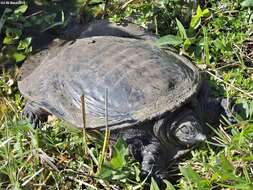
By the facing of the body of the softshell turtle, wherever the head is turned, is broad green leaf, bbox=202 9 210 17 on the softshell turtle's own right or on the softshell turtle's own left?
on the softshell turtle's own left

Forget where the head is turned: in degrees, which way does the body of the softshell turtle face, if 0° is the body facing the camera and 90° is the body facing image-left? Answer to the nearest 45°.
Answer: approximately 315°

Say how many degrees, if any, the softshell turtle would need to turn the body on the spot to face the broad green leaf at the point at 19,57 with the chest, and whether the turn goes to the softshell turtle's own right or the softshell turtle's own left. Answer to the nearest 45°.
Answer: approximately 180°

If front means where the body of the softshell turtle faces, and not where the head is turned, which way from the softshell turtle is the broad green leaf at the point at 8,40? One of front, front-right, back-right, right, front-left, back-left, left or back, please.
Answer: back

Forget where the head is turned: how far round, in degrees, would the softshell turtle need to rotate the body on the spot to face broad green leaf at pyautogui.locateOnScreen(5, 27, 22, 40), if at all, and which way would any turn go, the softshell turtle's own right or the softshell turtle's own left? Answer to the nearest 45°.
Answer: approximately 180°

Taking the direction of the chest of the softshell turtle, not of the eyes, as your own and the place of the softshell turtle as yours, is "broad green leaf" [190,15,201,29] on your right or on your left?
on your left

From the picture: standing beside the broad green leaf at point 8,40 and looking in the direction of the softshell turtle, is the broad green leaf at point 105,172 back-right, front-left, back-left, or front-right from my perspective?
front-right

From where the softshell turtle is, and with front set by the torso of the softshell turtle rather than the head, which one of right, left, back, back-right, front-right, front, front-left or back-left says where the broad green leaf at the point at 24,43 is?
back

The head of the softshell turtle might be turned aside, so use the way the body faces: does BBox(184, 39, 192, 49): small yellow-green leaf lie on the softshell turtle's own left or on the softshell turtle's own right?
on the softshell turtle's own left
